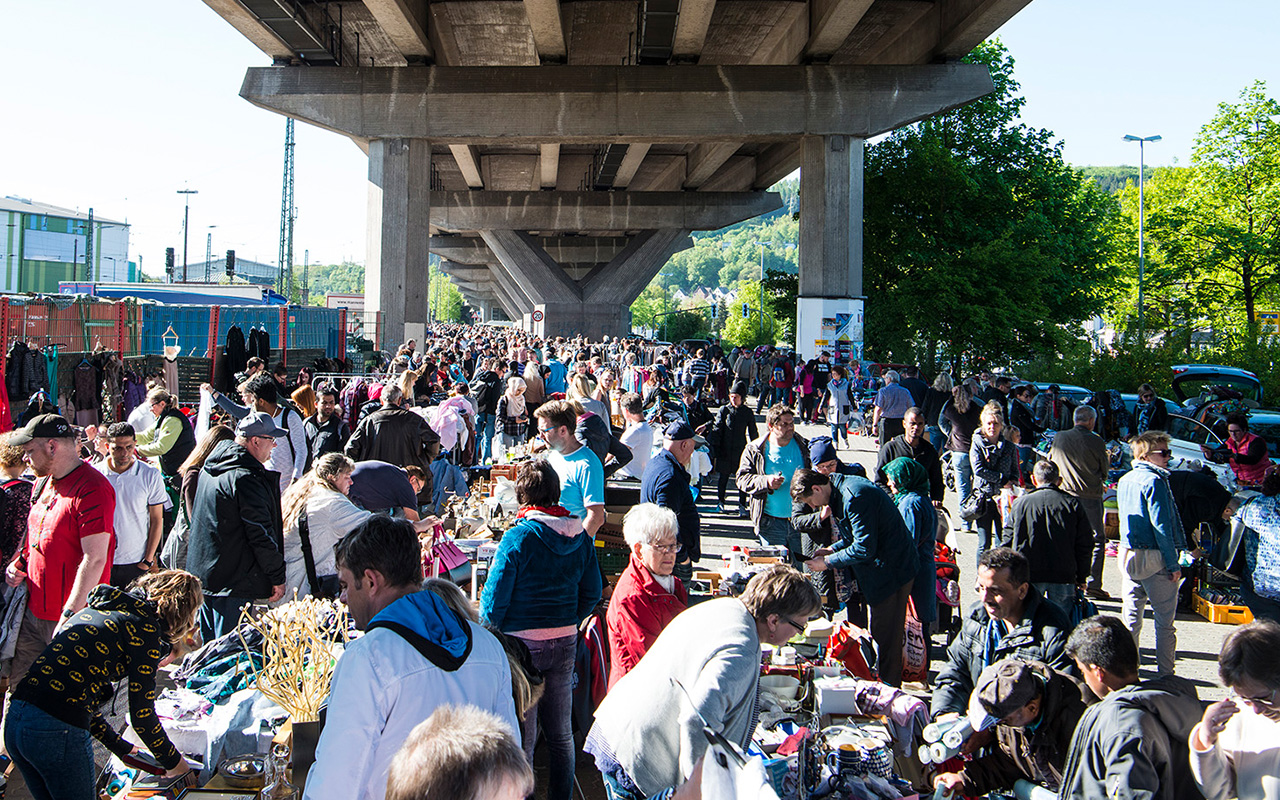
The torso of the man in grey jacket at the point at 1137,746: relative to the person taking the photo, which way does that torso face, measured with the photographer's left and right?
facing away from the viewer and to the left of the viewer

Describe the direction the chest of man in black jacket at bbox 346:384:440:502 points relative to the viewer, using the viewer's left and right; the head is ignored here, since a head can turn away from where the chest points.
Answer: facing away from the viewer

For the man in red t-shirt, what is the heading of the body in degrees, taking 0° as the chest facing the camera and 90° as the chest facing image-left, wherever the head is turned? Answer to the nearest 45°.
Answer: approximately 45°

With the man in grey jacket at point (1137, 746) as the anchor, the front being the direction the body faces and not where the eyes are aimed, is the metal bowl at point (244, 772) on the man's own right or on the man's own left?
on the man's own left

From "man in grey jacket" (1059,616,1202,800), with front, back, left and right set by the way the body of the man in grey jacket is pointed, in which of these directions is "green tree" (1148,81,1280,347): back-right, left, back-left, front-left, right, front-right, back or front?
front-right

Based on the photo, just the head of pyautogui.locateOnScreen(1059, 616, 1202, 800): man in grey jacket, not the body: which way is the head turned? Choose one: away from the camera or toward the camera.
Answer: away from the camera

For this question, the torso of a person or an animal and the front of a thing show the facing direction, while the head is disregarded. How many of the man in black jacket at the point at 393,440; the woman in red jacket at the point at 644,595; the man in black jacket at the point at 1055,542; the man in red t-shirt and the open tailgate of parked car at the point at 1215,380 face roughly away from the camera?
3

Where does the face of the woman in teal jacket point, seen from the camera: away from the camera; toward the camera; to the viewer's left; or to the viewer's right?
away from the camera

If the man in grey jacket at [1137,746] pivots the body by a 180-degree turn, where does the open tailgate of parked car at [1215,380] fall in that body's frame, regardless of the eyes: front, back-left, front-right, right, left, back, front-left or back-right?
back-left

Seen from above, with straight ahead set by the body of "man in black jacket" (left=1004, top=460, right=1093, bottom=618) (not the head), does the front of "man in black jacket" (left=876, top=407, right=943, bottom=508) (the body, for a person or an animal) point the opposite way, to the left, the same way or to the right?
the opposite way
